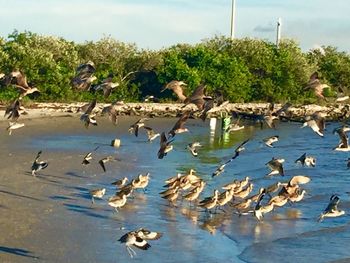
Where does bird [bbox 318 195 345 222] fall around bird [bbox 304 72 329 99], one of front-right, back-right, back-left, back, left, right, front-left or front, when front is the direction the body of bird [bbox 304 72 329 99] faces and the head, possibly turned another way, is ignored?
left

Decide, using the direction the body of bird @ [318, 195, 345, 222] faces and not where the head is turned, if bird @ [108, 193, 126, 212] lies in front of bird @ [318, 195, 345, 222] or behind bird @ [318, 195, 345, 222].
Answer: behind

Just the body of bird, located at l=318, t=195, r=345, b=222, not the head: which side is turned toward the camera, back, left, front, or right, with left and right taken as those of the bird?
right

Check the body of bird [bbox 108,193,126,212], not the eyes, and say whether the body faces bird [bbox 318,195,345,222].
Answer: yes

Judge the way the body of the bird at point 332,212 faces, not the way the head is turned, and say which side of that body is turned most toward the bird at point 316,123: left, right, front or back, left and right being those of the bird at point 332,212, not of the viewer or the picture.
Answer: right

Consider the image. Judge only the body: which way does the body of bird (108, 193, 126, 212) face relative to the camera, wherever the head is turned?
to the viewer's right
